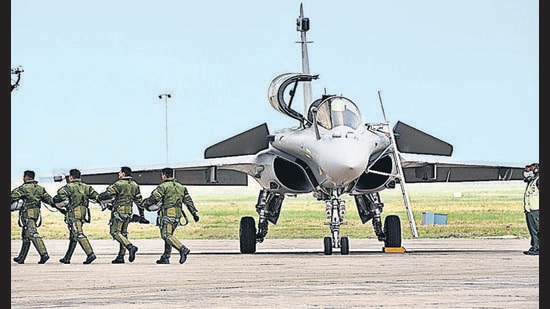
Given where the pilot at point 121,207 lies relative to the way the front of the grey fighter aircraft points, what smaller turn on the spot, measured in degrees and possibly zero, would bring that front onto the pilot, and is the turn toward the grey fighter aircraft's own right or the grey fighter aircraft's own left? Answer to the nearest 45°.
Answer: approximately 45° to the grey fighter aircraft's own right

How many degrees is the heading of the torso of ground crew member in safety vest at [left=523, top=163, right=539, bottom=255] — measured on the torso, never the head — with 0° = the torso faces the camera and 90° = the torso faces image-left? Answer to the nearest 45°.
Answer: approximately 45°
